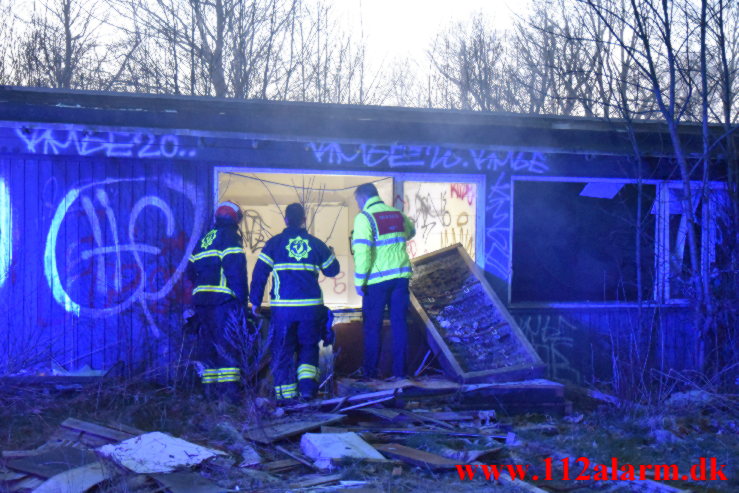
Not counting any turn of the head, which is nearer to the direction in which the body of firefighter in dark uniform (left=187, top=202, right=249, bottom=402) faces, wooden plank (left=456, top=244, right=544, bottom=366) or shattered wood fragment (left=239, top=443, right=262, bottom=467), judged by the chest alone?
the wooden plank

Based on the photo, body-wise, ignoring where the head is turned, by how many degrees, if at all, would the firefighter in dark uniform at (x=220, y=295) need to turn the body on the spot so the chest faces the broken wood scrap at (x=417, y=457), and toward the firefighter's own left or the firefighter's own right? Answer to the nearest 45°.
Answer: approximately 90° to the firefighter's own right

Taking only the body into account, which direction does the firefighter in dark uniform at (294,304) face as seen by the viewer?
away from the camera

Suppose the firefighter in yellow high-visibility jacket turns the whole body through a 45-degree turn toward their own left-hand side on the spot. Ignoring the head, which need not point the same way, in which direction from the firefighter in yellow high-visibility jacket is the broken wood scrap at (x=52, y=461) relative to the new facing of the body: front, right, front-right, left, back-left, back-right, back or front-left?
front-left

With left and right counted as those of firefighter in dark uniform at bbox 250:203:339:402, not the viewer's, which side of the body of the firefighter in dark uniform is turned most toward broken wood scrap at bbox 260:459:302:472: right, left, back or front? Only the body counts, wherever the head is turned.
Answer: back

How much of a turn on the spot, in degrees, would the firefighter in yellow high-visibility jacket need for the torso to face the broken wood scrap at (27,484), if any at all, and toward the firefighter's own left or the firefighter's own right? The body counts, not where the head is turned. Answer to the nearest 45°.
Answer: approximately 90° to the firefighter's own left

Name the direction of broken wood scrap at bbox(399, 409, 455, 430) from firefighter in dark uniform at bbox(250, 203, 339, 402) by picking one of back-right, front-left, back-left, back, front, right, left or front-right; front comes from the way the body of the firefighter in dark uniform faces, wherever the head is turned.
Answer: back-right

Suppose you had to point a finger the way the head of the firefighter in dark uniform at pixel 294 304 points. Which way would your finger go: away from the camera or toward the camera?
away from the camera

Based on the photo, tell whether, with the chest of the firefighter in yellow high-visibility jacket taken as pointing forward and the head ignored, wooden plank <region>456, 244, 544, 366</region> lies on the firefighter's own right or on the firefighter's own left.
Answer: on the firefighter's own right

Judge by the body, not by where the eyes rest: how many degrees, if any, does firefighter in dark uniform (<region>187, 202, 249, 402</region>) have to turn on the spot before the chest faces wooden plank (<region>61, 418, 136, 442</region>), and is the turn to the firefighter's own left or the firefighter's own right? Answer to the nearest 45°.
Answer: approximately 180°

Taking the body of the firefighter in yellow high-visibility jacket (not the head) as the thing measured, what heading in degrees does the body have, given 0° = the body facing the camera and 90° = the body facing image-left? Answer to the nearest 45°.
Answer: approximately 135°

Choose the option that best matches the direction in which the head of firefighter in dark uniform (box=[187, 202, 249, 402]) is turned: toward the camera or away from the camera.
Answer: away from the camera

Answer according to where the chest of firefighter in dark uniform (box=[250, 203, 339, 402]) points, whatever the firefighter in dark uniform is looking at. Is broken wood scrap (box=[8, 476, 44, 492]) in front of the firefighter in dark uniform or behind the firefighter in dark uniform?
behind
